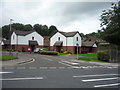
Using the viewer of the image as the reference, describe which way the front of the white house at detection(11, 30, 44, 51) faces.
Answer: facing the viewer and to the right of the viewer

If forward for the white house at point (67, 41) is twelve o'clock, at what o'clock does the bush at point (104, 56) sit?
The bush is roughly at 10 o'clock from the white house.

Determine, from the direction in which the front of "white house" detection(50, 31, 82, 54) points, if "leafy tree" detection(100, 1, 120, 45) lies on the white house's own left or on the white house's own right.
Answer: on the white house's own left

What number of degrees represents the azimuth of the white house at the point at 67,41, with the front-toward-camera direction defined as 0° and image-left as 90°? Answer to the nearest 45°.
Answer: approximately 45°

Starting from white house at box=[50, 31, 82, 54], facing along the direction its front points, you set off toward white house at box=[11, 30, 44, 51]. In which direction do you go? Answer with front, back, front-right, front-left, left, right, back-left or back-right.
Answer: front-right

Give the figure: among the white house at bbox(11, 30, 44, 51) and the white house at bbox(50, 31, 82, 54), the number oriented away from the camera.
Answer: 0
